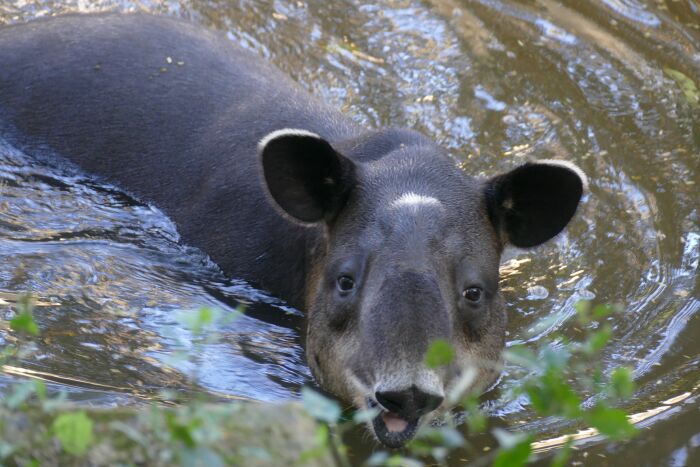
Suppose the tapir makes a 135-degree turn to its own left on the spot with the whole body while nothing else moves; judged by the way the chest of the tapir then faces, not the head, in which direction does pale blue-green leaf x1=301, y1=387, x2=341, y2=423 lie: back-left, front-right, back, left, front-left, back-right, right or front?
back

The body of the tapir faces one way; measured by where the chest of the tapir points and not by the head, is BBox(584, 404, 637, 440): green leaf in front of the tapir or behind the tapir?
in front

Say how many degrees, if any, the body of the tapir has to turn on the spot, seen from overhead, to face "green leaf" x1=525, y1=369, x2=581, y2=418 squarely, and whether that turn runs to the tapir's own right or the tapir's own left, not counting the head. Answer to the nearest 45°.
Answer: approximately 45° to the tapir's own right

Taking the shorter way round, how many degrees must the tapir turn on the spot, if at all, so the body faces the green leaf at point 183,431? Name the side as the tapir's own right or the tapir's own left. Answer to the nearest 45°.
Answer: approximately 45° to the tapir's own right

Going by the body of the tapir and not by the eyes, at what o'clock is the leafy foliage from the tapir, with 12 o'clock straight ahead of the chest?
The leafy foliage is roughly at 2 o'clock from the tapir.

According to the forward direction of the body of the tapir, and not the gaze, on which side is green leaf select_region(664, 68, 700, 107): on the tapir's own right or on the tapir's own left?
on the tapir's own left

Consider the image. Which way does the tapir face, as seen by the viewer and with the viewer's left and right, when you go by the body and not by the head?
facing the viewer and to the right of the viewer

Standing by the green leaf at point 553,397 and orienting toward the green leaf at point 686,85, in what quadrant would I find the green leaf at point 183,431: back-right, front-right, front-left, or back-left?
back-left
